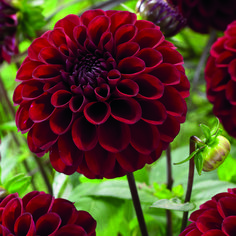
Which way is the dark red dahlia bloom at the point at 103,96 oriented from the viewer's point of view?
toward the camera

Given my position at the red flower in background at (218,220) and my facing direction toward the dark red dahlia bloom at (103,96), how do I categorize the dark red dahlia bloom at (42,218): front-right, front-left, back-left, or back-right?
front-left
